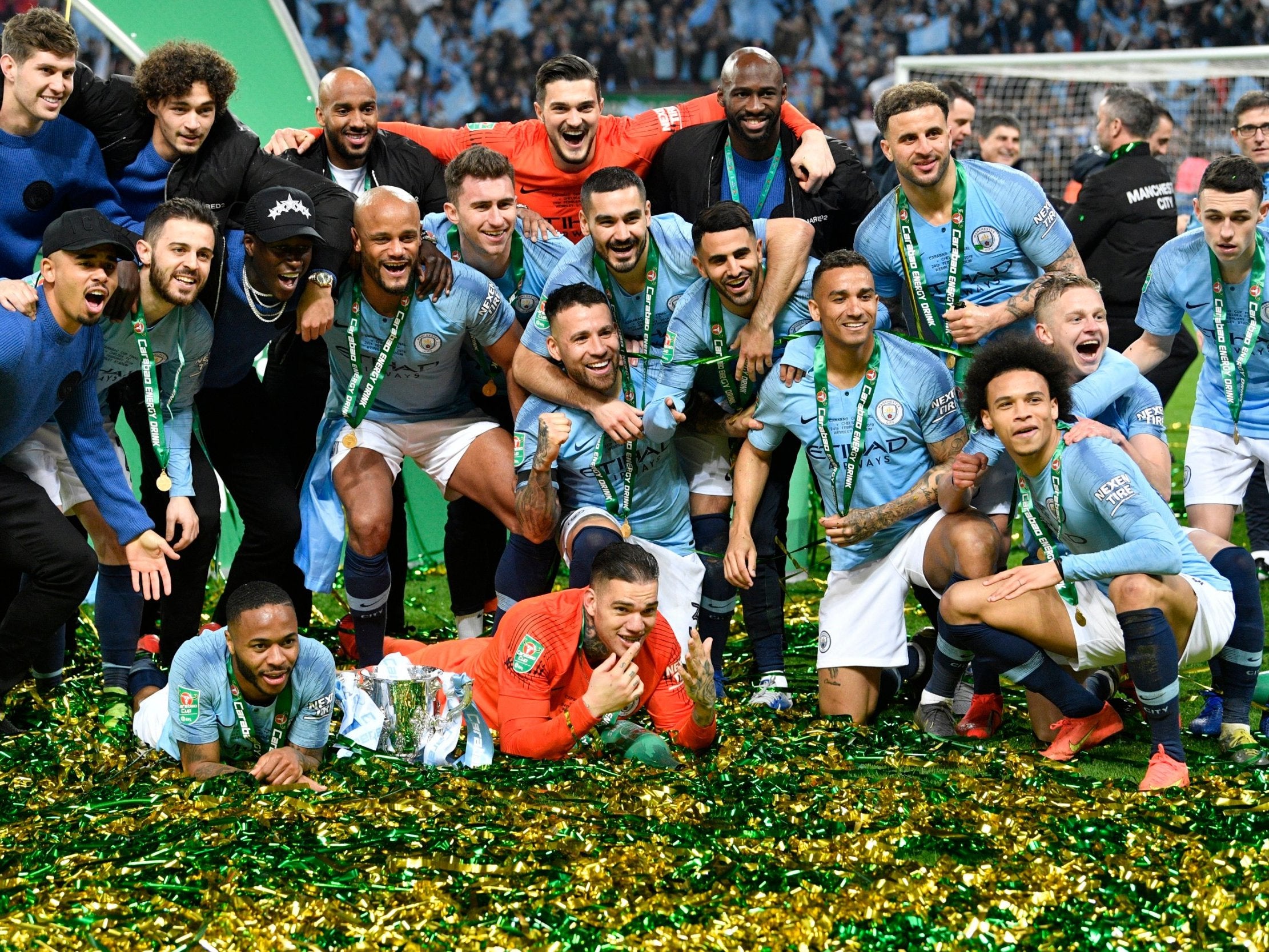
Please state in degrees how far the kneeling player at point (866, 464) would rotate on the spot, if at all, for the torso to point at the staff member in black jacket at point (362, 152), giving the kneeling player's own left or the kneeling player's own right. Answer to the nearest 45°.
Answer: approximately 90° to the kneeling player's own right

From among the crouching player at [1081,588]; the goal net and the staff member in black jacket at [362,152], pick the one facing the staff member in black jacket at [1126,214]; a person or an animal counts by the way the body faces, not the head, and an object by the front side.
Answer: the goal net

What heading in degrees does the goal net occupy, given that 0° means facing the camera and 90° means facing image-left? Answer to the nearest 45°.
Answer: approximately 0°

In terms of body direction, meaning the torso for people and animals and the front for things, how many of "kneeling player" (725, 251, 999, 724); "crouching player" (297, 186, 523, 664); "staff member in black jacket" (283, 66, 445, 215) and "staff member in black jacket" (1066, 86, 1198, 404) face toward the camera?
3

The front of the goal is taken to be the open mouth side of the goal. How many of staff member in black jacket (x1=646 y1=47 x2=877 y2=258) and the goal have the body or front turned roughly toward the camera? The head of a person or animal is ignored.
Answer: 2

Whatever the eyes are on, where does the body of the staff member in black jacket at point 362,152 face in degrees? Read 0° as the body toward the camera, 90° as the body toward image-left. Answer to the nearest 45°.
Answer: approximately 0°
